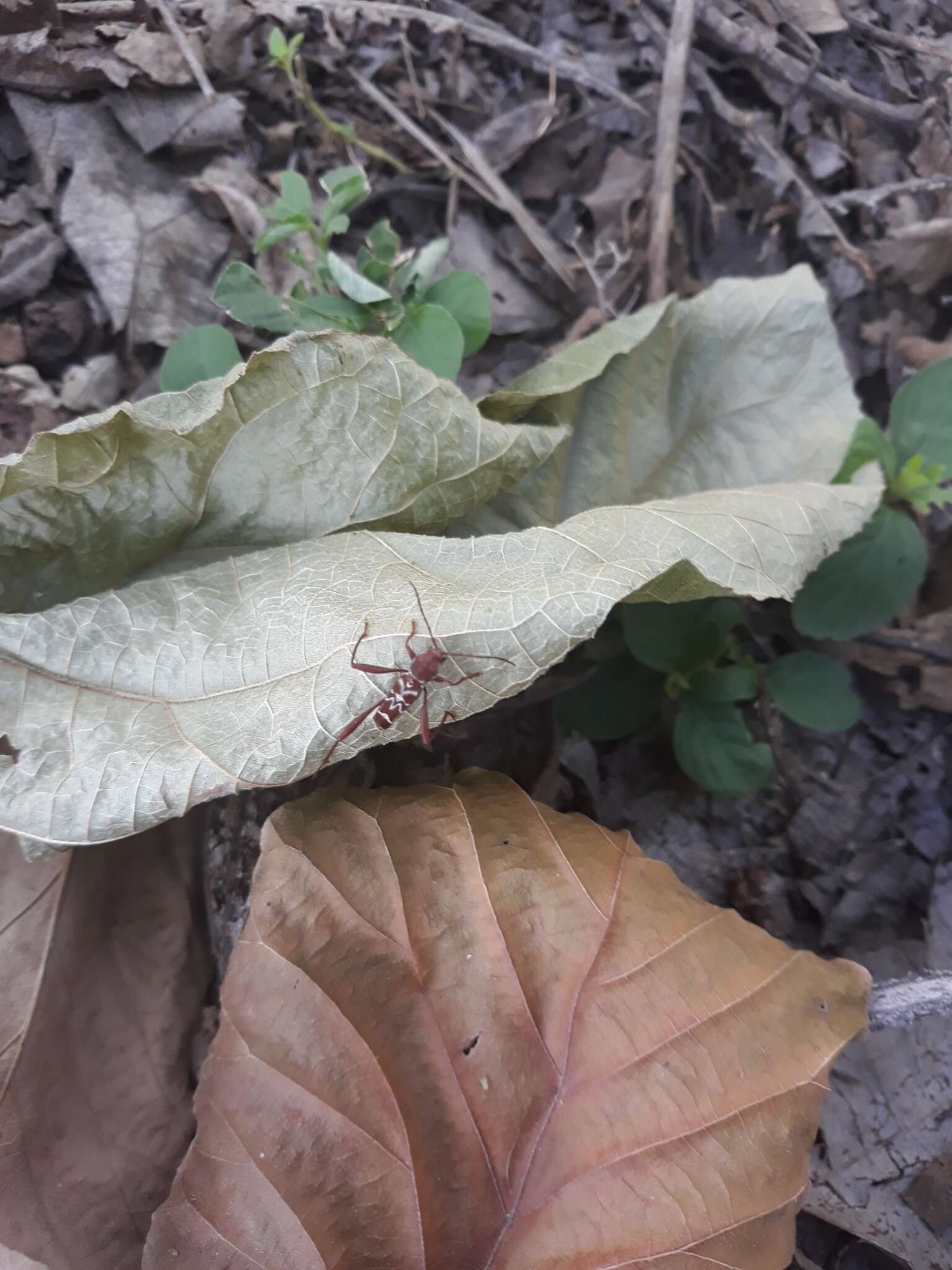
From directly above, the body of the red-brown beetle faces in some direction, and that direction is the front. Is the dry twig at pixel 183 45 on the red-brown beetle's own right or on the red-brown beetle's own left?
on the red-brown beetle's own left

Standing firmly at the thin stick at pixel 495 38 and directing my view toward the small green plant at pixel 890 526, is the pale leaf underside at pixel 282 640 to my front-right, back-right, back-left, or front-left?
front-right

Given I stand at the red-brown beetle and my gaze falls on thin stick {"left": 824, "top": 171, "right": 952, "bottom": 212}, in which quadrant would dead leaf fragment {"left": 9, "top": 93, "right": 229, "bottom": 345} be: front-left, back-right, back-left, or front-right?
front-left

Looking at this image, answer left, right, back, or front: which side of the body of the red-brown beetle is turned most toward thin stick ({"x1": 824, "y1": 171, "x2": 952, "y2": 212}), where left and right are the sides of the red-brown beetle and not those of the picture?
front

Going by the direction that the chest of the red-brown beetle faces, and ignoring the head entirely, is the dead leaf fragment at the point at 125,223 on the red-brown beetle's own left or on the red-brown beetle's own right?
on the red-brown beetle's own left

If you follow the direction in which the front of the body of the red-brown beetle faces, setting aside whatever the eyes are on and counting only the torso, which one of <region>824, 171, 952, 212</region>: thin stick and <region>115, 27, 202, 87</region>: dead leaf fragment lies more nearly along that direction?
the thin stick

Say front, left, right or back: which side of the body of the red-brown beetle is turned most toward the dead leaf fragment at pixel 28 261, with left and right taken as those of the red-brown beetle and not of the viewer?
left

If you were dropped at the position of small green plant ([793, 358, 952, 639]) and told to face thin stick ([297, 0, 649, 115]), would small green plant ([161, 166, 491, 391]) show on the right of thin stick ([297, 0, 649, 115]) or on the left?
left

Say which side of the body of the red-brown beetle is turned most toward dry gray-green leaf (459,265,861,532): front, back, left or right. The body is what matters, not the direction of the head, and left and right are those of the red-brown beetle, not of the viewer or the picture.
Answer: front

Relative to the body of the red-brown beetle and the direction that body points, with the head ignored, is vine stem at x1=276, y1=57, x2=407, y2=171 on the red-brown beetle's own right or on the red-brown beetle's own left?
on the red-brown beetle's own left

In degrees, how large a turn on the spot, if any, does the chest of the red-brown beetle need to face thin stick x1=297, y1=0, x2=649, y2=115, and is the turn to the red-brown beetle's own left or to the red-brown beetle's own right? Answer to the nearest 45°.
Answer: approximately 45° to the red-brown beetle's own left

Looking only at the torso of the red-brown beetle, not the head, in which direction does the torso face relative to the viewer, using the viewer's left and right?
facing away from the viewer and to the right of the viewer
